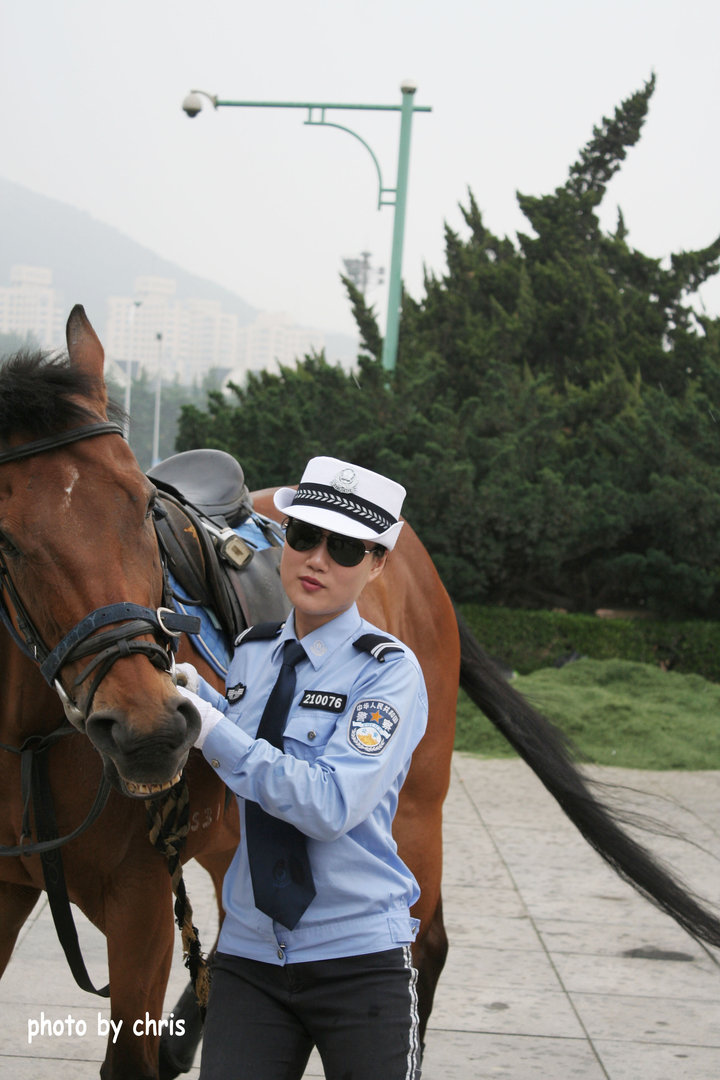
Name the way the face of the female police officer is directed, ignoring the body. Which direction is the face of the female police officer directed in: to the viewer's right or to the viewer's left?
to the viewer's left

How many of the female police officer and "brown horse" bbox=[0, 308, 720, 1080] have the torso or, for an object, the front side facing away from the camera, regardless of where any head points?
0

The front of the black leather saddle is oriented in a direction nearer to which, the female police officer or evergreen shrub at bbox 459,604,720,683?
the female police officer

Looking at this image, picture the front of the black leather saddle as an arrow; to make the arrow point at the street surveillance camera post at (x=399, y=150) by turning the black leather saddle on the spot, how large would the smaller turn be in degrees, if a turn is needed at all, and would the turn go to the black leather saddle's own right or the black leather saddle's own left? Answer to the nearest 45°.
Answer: approximately 135° to the black leather saddle's own right

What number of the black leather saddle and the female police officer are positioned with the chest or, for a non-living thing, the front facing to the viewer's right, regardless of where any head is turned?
0

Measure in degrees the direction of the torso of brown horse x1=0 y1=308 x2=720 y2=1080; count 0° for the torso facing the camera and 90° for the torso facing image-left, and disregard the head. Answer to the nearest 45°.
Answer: approximately 45°

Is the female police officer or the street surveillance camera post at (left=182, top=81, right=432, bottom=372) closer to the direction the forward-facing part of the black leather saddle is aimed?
the female police officer

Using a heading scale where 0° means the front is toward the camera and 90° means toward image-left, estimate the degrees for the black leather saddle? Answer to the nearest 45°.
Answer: approximately 45°
